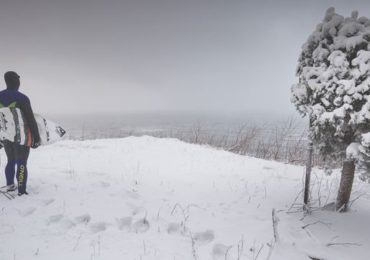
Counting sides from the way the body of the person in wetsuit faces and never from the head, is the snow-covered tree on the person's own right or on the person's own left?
on the person's own right

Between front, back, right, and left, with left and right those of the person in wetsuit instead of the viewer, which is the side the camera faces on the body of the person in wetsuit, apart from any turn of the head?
back
